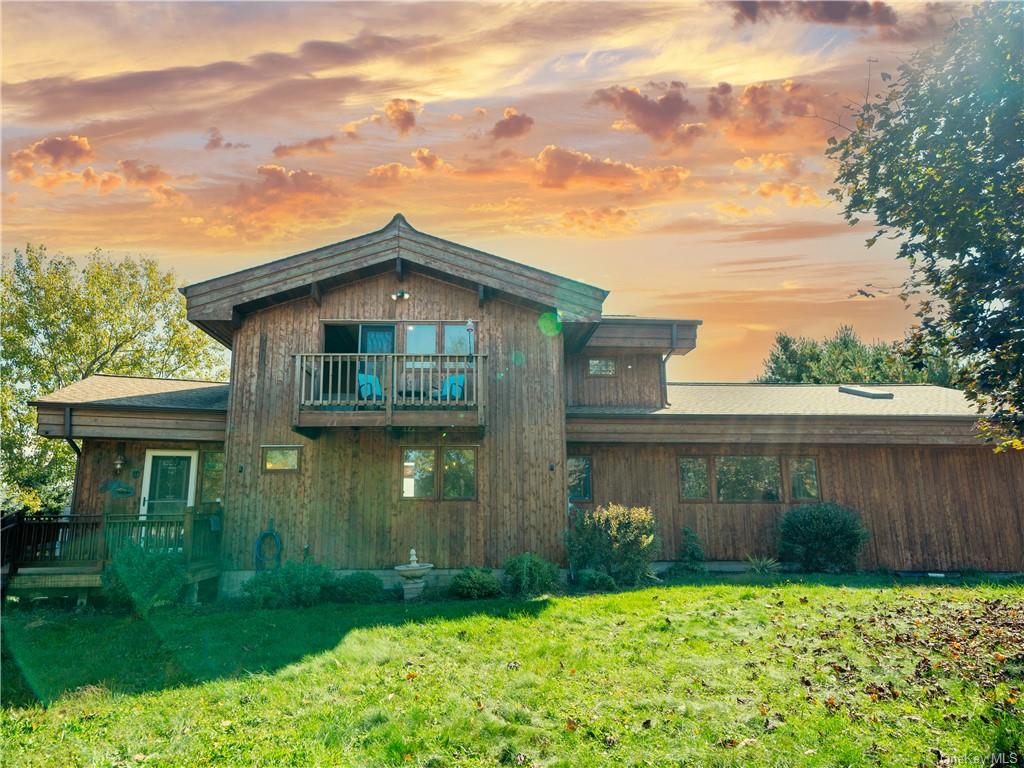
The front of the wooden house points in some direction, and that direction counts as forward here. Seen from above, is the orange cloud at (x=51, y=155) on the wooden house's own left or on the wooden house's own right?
on the wooden house's own right

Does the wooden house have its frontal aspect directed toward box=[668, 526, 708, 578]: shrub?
no

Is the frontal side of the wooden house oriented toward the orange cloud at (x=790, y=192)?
no

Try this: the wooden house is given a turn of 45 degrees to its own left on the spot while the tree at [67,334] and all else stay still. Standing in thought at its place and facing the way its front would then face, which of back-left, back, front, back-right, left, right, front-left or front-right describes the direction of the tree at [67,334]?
back

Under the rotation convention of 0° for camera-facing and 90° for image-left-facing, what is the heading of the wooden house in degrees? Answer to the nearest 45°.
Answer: approximately 0°

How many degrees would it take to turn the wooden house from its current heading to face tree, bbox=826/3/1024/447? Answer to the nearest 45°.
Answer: approximately 45° to its left
